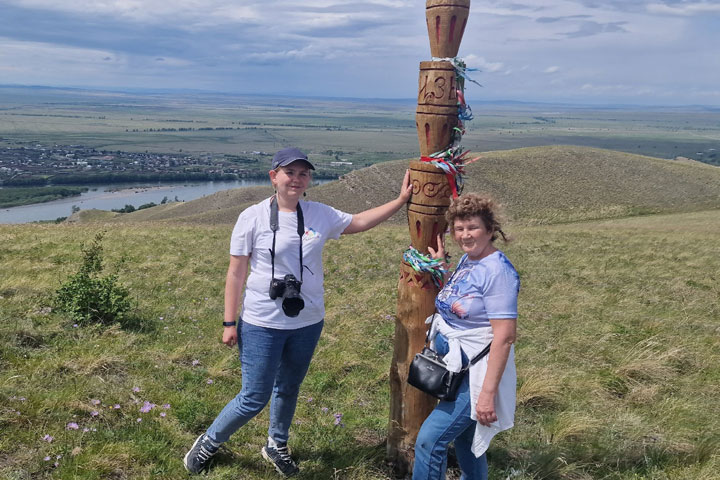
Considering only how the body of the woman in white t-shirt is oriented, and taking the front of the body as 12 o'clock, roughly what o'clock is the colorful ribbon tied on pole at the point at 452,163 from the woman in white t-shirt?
The colorful ribbon tied on pole is roughly at 9 o'clock from the woman in white t-shirt.

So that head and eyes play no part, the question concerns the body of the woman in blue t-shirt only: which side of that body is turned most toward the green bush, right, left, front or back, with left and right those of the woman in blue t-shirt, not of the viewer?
right

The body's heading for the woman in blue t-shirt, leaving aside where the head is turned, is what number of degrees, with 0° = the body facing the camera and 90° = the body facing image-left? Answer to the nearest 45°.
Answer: approximately 45°

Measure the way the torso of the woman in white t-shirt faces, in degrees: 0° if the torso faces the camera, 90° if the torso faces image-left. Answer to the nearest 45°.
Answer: approximately 0°

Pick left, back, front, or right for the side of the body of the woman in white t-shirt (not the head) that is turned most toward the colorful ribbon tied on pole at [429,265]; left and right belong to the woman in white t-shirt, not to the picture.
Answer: left

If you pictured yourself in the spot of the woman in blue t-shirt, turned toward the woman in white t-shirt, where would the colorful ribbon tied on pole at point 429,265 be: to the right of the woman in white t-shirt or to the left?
right

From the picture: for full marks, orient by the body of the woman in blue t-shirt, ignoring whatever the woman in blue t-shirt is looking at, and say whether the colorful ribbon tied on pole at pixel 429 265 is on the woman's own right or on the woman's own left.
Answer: on the woman's own right
